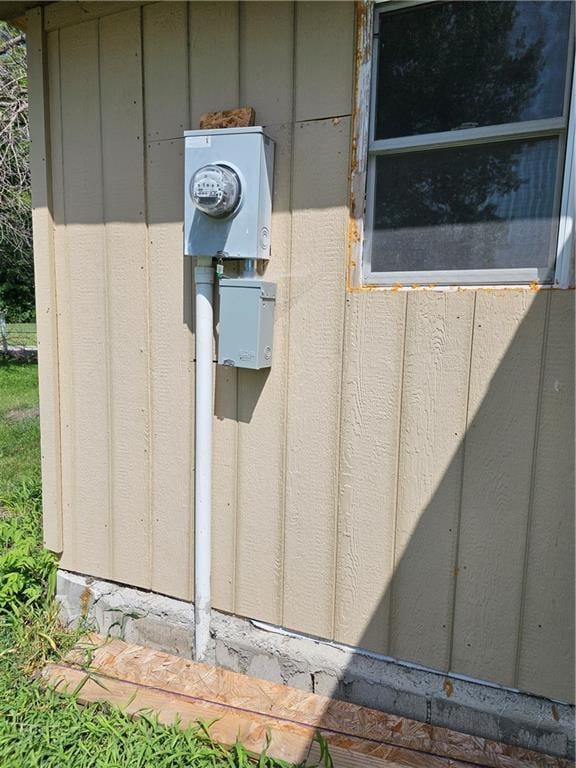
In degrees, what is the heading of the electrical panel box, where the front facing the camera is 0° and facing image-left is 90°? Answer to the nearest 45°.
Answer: approximately 45°

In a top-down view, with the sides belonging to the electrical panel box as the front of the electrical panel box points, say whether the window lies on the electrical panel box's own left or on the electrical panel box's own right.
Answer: on the electrical panel box's own left
